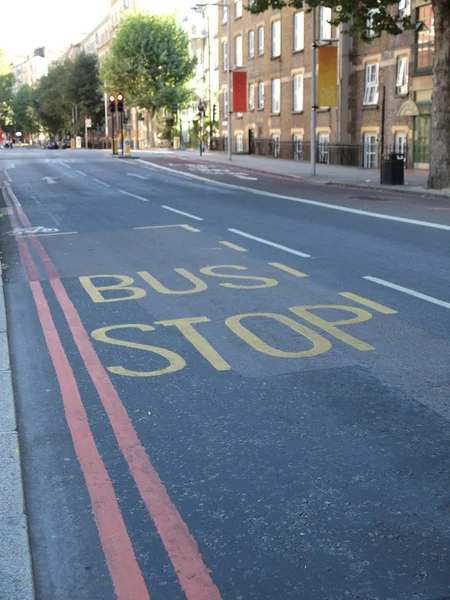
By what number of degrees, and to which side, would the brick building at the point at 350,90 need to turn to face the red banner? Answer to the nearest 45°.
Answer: approximately 90° to its right

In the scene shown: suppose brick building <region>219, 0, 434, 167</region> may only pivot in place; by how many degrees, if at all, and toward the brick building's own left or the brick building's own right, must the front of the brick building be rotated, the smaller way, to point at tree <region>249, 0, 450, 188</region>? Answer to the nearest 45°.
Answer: approximately 45° to the brick building's own left

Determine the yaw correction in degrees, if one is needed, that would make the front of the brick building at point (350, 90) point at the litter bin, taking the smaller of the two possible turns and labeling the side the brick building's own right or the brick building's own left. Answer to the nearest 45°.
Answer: approximately 45° to the brick building's own left

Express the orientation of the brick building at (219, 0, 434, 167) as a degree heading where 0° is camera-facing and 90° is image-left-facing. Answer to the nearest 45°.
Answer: approximately 45°

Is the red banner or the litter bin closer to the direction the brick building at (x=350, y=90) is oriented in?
the litter bin

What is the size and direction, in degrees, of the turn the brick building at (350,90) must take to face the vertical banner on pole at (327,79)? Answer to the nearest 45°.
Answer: approximately 45° to its left
